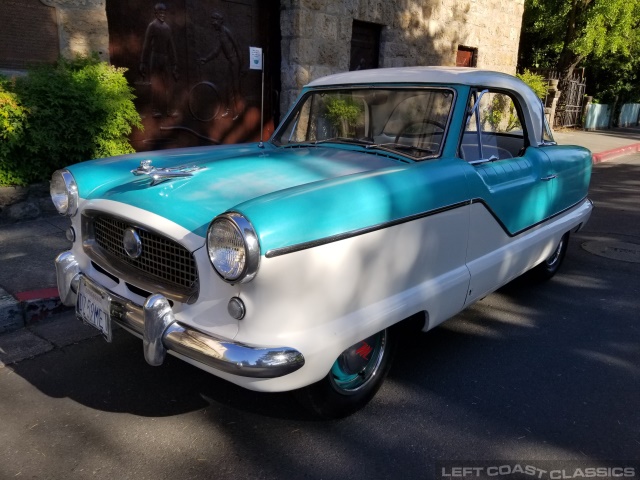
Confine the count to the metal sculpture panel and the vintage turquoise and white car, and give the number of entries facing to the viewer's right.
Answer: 0

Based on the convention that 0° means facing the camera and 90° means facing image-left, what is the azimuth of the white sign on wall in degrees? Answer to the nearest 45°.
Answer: approximately 0°

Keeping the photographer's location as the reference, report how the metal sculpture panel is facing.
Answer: facing the viewer

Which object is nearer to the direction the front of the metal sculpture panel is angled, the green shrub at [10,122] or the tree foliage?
the green shrub

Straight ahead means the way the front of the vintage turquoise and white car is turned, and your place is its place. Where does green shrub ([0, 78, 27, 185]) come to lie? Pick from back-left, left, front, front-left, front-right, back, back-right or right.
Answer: right

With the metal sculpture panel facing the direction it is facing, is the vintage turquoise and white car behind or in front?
in front

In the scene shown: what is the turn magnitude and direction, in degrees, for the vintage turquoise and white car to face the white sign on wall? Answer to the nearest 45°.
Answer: approximately 135° to its right

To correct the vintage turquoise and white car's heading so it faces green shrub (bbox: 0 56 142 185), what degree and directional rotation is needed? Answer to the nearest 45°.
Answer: approximately 90° to its right

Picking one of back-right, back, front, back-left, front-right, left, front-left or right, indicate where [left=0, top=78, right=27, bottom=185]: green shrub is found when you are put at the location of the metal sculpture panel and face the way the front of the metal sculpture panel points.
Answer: front-right

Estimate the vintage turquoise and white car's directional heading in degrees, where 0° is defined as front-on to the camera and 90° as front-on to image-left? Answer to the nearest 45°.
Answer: approximately 45°

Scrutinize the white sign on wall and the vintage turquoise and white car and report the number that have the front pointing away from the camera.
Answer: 0

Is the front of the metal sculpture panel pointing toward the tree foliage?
no
